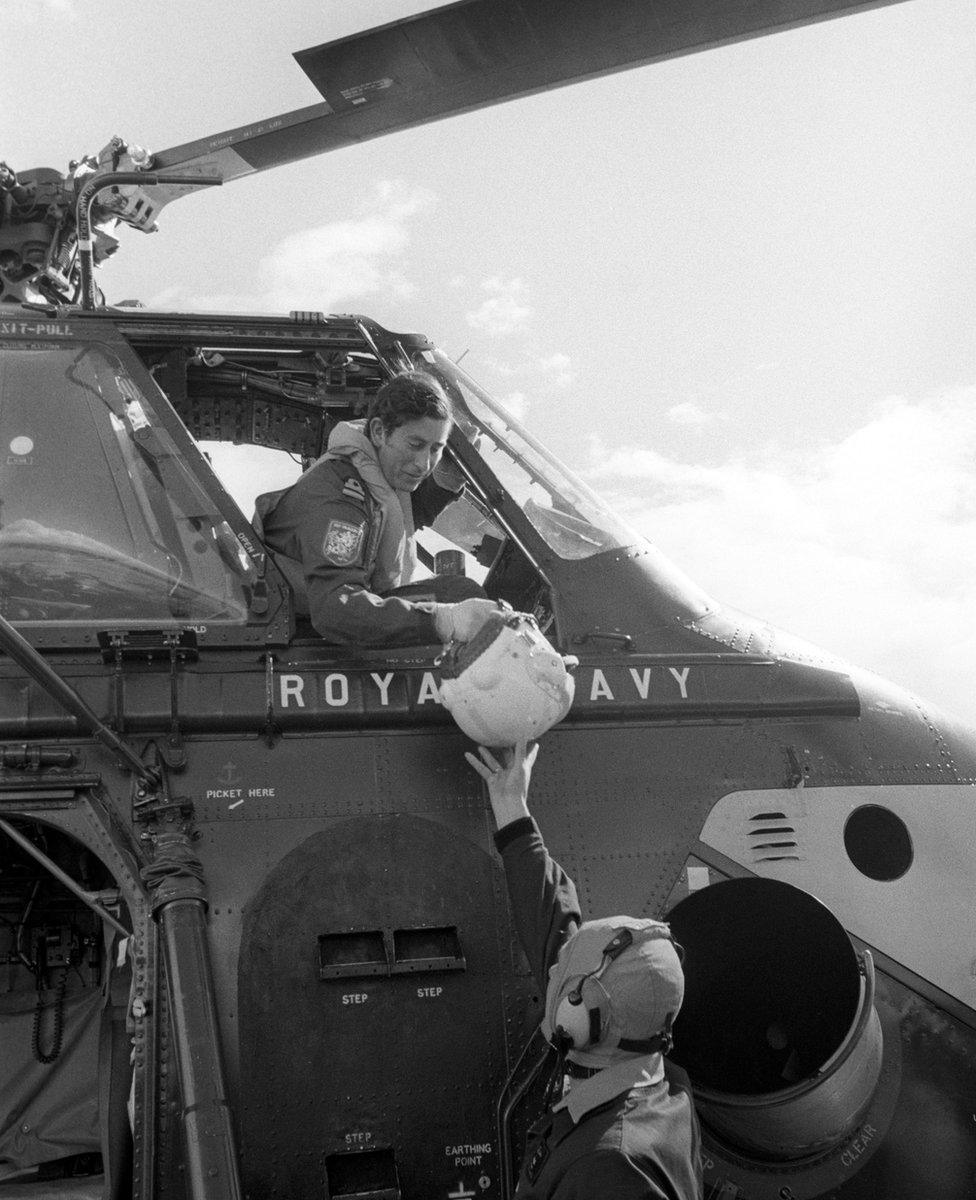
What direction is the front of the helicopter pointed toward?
to the viewer's right

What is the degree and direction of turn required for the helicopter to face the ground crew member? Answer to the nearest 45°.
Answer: approximately 45° to its right

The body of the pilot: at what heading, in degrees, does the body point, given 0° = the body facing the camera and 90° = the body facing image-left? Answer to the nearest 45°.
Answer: approximately 315°

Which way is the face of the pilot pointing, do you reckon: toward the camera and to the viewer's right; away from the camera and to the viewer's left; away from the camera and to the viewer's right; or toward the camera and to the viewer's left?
toward the camera and to the viewer's right
